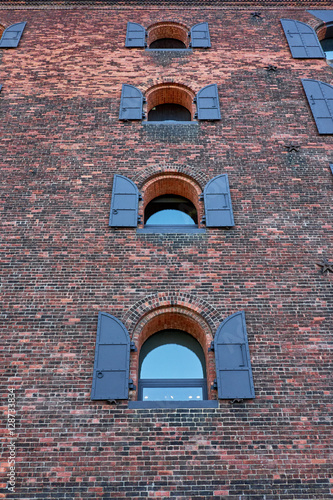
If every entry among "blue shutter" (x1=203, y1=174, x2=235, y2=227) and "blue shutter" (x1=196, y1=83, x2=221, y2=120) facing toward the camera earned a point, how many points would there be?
2

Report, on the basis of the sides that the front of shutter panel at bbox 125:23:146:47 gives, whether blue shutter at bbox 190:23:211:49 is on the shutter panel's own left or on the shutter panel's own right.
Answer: on the shutter panel's own left

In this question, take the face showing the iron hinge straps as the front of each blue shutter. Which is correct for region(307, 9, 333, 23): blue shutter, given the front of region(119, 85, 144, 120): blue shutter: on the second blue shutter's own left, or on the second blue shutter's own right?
on the second blue shutter's own left

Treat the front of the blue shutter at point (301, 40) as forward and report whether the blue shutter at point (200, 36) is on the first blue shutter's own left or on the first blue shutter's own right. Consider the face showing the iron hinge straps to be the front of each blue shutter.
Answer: on the first blue shutter's own right

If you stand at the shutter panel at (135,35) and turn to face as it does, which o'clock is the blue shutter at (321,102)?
The blue shutter is roughly at 9 o'clock from the shutter panel.

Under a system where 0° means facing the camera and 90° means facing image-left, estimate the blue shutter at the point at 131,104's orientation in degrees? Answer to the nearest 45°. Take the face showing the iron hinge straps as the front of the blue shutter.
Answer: approximately 0°

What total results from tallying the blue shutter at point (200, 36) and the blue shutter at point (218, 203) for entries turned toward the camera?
2

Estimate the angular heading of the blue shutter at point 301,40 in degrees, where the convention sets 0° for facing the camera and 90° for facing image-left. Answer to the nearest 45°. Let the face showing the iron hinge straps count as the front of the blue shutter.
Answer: approximately 0°
